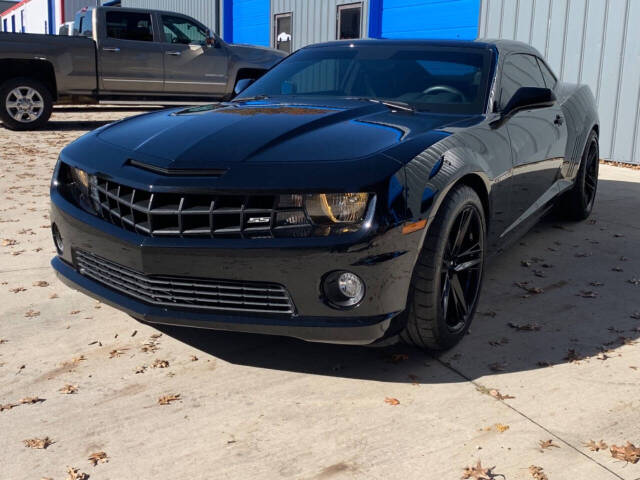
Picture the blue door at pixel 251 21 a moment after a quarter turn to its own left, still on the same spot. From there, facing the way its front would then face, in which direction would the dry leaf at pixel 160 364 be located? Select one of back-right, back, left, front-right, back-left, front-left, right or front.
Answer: right

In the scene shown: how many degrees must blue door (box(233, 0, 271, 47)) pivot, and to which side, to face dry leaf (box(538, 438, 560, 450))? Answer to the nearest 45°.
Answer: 0° — it already faces it

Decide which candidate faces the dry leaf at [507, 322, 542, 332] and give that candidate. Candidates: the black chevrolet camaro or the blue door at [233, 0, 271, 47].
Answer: the blue door

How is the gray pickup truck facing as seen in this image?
to the viewer's right

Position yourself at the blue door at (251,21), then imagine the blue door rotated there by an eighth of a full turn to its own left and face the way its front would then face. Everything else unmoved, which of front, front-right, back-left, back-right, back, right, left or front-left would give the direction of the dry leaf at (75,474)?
front-right

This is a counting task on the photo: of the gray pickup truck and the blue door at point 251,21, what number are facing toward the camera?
1

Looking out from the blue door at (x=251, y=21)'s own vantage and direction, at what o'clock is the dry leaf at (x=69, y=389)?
The dry leaf is roughly at 12 o'clock from the blue door.

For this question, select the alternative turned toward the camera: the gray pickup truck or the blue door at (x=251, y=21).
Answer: the blue door

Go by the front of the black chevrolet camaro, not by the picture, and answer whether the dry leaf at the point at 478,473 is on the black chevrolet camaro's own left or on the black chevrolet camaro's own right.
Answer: on the black chevrolet camaro's own left

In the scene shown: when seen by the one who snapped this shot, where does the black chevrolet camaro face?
facing the viewer and to the left of the viewer

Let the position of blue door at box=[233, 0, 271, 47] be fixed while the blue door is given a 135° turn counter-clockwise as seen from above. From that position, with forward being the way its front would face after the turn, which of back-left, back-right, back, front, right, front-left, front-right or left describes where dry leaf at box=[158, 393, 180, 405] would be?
back-right

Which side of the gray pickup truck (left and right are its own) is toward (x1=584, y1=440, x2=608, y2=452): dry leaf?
right

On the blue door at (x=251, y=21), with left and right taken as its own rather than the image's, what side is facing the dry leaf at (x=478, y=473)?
front

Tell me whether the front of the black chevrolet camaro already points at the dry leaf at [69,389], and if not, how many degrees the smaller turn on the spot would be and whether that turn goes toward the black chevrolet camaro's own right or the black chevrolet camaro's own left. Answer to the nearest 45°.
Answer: approximately 45° to the black chevrolet camaro's own right

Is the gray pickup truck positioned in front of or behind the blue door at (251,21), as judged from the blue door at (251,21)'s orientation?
in front

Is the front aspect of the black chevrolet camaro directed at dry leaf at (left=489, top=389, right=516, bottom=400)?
no

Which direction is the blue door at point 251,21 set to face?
toward the camera

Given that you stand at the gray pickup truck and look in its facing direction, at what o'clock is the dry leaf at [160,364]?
The dry leaf is roughly at 3 o'clock from the gray pickup truck.

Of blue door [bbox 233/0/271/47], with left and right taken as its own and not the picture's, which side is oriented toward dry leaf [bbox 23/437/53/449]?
front
